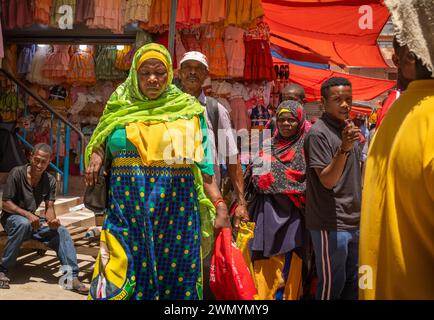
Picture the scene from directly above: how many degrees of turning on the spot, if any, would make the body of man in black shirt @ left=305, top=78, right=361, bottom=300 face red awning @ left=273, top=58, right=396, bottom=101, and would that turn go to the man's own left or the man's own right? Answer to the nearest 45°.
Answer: approximately 135° to the man's own left

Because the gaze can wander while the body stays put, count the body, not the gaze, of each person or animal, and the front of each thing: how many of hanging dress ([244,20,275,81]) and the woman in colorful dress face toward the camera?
2

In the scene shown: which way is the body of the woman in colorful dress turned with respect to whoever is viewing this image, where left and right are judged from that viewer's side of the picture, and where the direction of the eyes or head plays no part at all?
facing the viewer

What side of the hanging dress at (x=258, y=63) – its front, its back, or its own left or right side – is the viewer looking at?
front

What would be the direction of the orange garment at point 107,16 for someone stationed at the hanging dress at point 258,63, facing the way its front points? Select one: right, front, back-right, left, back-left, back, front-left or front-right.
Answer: front-right

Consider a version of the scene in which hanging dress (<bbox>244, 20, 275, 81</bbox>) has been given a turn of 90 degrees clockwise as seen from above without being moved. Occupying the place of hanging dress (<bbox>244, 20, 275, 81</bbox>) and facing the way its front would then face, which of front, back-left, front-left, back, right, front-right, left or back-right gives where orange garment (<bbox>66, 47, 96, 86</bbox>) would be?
front

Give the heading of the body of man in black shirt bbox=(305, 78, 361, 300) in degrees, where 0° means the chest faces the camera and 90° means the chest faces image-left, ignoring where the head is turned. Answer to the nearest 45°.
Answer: approximately 315°

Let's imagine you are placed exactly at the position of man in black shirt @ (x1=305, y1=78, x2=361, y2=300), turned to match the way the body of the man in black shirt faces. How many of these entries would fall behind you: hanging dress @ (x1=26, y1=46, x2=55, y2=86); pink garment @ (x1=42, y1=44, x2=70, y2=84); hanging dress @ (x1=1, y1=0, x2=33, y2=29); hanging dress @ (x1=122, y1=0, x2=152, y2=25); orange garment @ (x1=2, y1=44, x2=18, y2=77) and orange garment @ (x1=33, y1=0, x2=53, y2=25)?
6

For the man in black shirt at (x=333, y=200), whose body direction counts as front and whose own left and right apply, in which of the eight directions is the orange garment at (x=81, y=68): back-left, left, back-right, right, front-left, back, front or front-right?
back

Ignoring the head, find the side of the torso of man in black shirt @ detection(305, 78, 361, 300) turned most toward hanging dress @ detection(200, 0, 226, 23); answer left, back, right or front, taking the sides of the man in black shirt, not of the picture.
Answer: back

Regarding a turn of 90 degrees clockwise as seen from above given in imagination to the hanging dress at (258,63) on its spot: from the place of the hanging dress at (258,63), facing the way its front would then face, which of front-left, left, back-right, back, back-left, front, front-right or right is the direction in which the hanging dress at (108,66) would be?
front
